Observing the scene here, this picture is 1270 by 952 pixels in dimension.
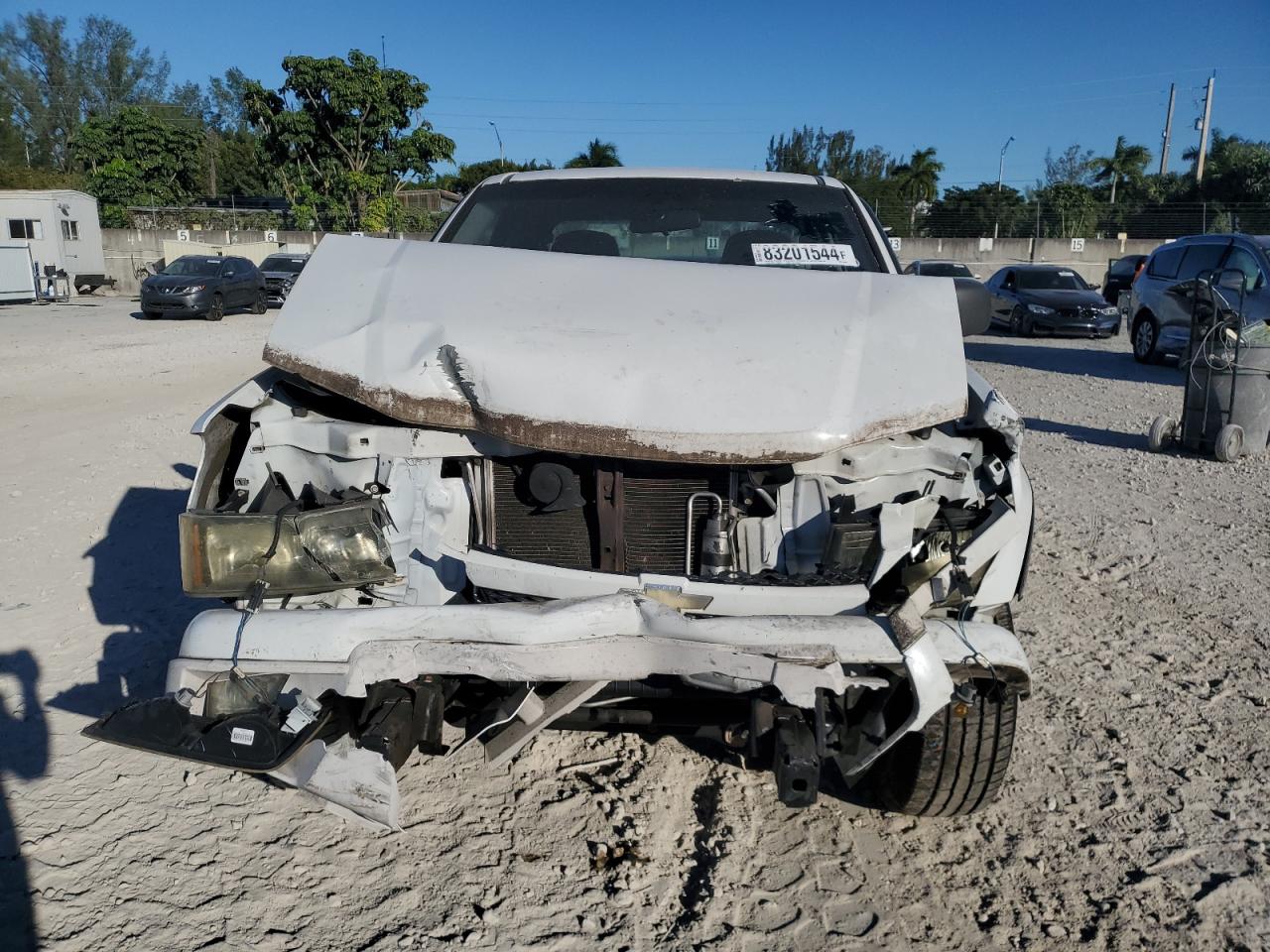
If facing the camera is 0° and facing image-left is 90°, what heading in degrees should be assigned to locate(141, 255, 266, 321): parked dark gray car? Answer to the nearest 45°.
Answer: approximately 45°

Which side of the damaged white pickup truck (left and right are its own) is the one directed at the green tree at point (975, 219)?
back

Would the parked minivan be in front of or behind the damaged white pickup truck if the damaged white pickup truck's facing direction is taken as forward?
behind

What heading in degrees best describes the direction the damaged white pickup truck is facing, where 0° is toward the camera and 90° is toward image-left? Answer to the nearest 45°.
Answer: approximately 0°

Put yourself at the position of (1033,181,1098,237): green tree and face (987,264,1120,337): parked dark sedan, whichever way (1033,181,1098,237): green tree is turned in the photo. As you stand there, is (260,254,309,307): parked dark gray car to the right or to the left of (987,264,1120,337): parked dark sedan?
right

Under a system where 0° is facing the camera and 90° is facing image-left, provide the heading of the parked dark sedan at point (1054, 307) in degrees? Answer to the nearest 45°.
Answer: approximately 315°

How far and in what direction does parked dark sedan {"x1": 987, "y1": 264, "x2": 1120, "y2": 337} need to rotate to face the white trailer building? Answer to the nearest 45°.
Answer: approximately 135° to its right

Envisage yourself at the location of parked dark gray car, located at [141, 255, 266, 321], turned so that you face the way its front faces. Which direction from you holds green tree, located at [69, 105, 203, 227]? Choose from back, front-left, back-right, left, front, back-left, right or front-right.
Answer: back-right

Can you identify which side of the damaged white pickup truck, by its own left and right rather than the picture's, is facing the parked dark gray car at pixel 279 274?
back

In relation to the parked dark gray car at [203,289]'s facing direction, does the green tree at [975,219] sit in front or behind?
behind

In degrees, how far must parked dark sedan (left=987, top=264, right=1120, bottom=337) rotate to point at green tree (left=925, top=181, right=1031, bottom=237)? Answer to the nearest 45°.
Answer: approximately 135° to its left
